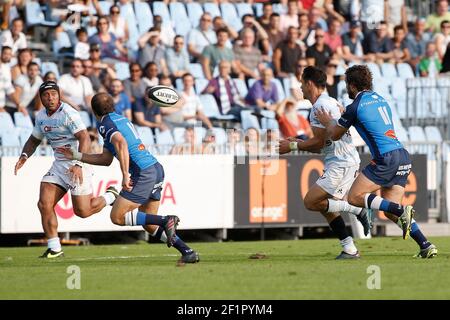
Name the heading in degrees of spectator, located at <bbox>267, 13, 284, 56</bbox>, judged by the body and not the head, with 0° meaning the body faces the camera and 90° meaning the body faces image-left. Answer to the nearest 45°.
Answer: approximately 0°

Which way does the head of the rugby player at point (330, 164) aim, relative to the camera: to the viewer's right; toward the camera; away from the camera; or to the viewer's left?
to the viewer's left

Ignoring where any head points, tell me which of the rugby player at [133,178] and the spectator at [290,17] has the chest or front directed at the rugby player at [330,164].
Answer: the spectator

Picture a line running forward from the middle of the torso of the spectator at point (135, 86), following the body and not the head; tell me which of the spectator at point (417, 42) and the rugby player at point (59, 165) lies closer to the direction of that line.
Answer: the rugby player

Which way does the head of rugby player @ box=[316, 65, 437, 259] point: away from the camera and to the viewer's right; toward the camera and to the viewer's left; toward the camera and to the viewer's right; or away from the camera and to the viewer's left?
away from the camera and to the viewer's left

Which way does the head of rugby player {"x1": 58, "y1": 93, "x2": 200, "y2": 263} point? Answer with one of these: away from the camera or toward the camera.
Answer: away from the camera

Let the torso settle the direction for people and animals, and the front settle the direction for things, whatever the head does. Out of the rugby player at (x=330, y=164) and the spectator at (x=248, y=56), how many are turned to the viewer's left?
1

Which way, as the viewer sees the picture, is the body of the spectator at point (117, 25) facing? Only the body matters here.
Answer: toward the camera

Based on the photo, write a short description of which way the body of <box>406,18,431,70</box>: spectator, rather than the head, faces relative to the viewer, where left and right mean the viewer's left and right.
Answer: facing the viewer

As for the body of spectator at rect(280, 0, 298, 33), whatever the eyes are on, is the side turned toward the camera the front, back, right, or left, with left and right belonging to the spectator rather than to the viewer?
front

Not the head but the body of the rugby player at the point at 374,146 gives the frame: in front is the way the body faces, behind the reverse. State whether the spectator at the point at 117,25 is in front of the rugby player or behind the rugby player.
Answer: in front

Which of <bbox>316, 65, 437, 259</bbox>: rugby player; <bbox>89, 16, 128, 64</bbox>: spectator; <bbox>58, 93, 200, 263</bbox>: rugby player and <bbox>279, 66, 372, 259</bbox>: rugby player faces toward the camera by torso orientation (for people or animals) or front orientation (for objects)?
the spectator
